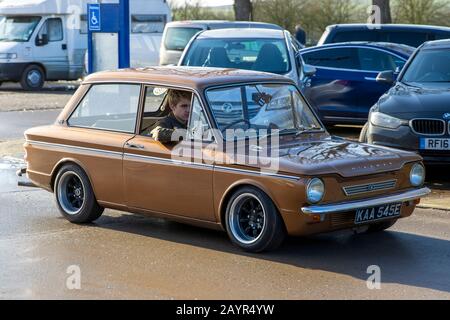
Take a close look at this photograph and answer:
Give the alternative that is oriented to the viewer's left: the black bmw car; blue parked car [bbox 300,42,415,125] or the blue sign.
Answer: the blue parked car

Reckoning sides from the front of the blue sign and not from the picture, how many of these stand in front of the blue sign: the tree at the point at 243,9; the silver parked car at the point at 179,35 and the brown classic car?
1

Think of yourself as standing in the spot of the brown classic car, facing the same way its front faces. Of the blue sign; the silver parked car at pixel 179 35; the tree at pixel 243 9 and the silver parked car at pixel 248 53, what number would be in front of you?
0

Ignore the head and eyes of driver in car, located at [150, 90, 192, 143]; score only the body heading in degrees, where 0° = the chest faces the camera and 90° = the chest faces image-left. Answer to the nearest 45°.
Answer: approximately 315°

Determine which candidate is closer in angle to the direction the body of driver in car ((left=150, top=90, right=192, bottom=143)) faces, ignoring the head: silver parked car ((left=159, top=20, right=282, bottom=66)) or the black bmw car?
the black bmw car

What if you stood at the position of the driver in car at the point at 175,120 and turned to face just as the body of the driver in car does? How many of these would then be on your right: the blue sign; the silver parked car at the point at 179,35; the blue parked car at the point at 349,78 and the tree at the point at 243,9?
0

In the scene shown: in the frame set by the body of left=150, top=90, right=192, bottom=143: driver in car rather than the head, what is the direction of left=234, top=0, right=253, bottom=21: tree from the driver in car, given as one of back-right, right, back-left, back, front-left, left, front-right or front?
back-left

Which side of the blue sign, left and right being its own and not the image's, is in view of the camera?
front

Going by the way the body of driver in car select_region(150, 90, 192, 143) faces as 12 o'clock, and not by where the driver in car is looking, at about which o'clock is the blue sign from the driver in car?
The blue sign is roughly at 7 o'clock from the driver in car.

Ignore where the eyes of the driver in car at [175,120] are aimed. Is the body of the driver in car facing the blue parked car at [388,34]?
no

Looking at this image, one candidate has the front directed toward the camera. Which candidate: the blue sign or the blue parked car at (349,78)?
the blue sign

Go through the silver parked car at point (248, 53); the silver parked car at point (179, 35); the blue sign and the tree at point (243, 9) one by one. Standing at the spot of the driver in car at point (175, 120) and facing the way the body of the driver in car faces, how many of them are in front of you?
0
